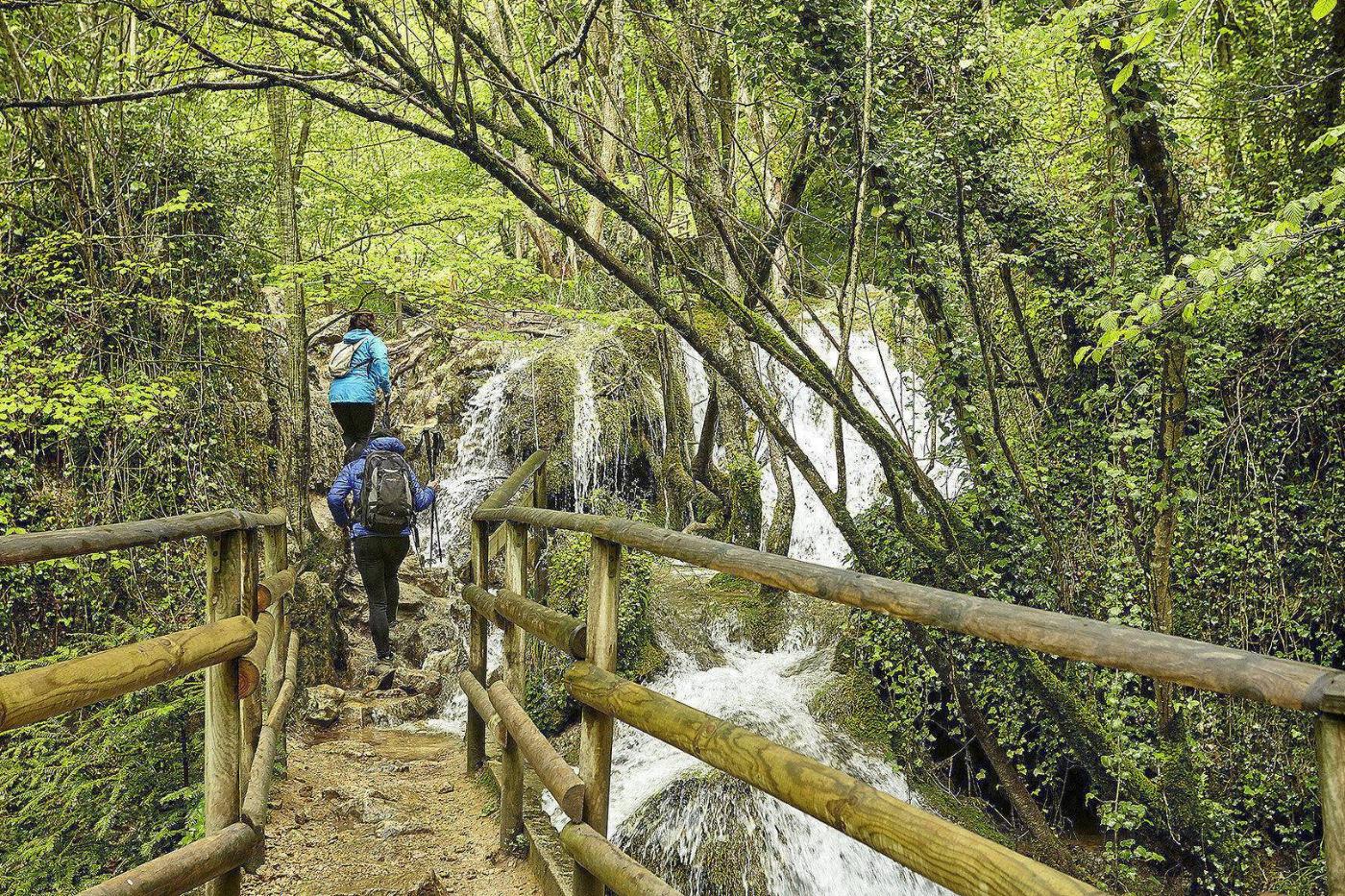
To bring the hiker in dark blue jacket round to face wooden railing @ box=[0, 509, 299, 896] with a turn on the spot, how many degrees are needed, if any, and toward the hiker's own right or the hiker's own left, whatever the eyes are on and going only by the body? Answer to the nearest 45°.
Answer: approximately 180°

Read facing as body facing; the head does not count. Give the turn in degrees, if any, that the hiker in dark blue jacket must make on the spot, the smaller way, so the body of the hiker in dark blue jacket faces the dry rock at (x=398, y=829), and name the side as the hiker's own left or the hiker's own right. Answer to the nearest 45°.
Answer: approximately 180°

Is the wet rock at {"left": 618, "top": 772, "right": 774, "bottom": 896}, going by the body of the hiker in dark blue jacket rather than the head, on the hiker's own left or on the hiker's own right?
on the hiker's own right

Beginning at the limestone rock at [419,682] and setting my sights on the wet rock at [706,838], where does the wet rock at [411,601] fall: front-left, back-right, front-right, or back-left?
back-left

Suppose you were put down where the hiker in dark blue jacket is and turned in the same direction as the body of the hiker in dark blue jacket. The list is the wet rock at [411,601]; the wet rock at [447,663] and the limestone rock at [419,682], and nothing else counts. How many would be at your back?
2

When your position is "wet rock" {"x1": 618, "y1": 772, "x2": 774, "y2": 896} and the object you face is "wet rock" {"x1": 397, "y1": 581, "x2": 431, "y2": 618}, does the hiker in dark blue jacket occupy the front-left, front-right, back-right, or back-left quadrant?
front-left

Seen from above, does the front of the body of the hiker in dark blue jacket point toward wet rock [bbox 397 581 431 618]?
yes

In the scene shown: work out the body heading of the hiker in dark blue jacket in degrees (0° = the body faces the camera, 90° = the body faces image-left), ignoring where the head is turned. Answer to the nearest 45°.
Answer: approximately 180°
